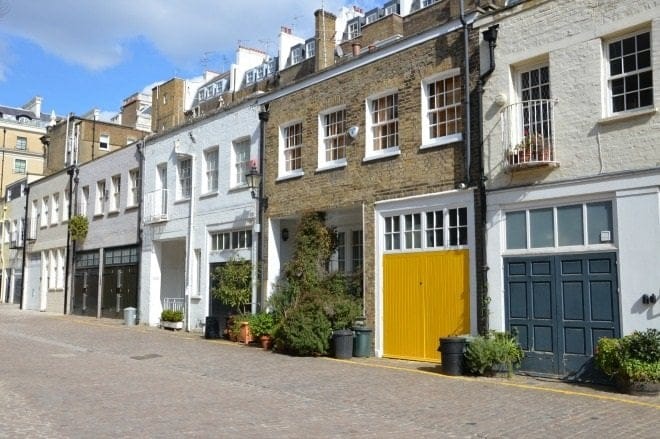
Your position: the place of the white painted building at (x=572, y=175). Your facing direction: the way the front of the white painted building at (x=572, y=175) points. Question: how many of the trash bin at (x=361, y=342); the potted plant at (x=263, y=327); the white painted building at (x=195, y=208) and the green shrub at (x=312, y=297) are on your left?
0

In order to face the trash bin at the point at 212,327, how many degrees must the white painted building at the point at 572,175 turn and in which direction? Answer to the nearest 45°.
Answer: approximately 90° to its right

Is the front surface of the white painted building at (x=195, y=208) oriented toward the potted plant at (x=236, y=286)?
no

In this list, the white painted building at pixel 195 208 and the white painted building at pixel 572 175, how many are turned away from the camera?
0

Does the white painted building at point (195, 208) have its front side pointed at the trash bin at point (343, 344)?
no

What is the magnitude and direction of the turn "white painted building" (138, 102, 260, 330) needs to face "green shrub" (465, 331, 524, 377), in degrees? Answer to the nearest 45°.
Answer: approximately 90° to its left

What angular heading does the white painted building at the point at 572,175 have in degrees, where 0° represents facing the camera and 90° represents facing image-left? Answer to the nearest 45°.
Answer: approximately 45°

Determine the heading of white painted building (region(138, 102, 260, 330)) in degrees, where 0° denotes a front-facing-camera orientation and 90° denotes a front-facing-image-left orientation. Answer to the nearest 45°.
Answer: approximately 45°

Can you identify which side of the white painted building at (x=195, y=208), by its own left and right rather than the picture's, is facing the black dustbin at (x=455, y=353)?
left

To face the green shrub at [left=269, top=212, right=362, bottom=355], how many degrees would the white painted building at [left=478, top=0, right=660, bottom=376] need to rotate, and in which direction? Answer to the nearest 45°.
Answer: approximately 90° to its right

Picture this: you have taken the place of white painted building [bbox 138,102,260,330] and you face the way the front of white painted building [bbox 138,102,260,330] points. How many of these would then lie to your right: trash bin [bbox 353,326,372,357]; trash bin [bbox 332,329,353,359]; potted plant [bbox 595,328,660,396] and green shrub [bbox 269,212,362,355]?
0

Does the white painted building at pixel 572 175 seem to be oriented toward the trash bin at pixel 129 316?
no

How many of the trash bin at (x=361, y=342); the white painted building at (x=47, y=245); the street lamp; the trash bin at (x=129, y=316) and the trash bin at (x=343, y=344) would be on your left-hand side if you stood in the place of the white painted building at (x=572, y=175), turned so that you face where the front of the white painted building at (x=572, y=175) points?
0

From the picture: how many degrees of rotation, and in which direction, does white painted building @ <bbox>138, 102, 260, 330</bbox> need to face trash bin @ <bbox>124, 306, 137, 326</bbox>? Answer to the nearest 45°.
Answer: approximately 90° to its right

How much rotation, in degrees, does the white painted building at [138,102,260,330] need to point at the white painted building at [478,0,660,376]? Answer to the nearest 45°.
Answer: approximately 90° to its left

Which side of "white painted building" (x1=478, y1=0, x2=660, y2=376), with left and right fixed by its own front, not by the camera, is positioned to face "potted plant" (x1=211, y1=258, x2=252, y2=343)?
right

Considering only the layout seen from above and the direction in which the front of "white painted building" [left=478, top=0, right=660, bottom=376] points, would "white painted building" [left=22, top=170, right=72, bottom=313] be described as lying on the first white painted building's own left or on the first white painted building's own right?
on the first white painted building's own right
